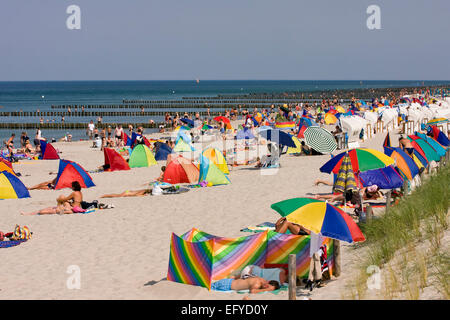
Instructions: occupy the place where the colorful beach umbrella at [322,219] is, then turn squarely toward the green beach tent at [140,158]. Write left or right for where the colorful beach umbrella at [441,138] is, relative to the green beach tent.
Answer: right

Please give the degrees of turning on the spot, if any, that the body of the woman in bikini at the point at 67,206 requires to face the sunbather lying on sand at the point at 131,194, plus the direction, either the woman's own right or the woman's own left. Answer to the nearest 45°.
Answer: approximately 135° to the woman's own right

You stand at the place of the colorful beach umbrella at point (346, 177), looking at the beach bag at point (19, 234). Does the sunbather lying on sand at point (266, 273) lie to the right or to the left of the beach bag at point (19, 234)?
left

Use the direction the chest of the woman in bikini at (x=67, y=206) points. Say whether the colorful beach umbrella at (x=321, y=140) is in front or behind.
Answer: behind

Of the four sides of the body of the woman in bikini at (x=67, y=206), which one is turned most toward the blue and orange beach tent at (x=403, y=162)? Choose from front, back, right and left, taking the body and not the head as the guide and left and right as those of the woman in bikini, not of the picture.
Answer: back

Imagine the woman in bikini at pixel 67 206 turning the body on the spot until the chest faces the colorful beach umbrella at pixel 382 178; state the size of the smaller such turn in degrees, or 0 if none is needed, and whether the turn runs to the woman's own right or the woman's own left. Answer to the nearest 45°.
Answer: approximately 180°

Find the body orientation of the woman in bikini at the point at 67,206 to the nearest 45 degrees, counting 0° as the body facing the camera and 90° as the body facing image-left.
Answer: approximately 90°
